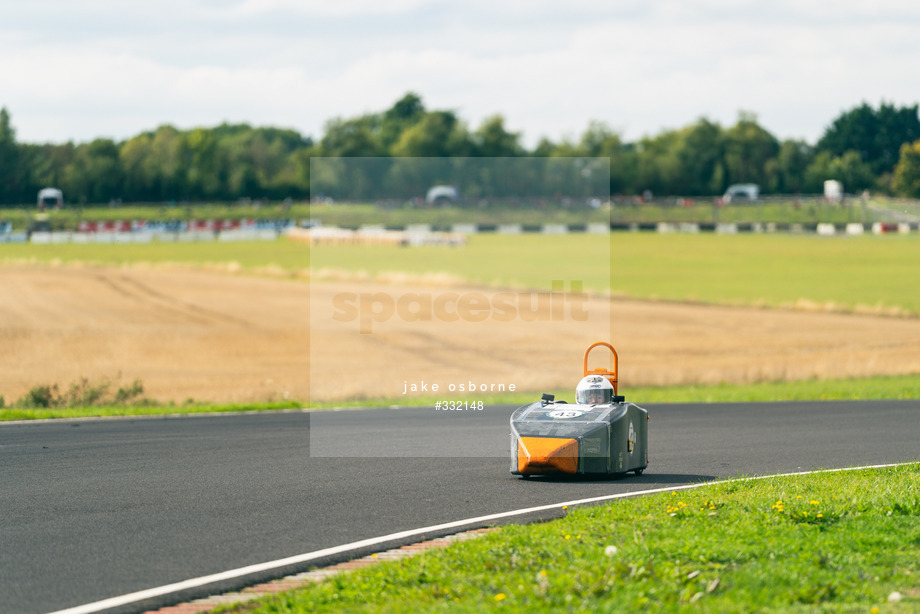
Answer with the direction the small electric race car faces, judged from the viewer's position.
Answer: facing the viewer and to the left of the viewer
